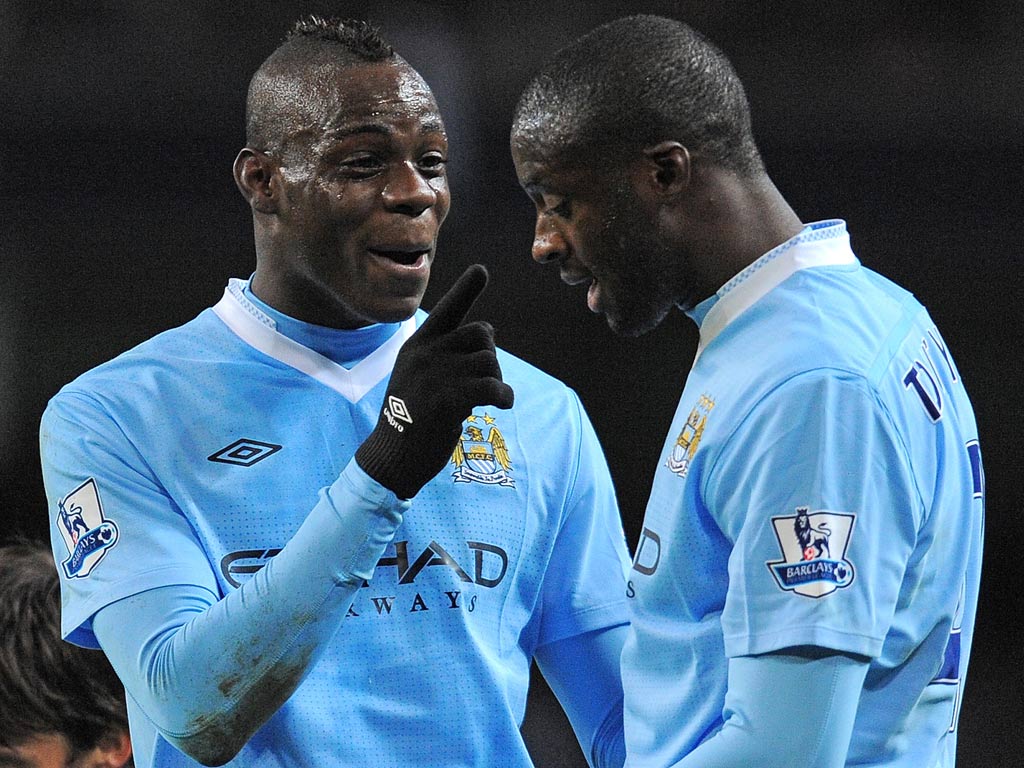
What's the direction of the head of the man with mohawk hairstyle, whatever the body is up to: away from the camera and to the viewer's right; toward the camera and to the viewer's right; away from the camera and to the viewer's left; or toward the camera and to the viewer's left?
toward the camera and to the viewer's right

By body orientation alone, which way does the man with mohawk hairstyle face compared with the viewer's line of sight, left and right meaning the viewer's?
facing the viewer and to the right of the viewer
